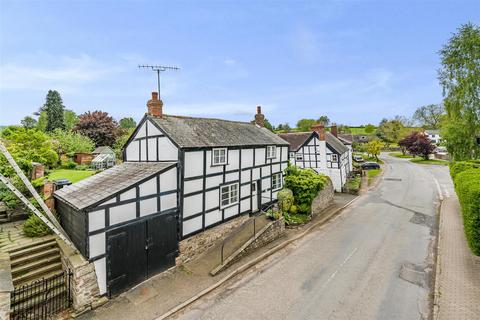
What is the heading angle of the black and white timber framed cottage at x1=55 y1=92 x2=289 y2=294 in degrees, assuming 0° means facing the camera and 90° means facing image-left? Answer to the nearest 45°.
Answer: approximately 315°

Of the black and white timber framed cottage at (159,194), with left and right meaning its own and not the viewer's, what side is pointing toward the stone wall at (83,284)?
right

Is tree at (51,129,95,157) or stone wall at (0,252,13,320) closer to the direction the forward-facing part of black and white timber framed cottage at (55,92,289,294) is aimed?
the stone wall

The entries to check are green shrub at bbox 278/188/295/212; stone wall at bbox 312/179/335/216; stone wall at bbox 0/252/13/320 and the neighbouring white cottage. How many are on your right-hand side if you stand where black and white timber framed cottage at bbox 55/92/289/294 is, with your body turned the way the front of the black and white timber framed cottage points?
1

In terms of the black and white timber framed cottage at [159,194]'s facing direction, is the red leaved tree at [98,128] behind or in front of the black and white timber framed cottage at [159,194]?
behind

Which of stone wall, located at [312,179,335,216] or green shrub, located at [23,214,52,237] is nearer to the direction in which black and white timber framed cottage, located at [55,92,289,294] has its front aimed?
the stone wall

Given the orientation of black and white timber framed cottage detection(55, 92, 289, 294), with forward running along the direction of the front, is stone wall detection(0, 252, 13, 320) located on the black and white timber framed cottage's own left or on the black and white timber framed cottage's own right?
on the black and white timber framed cottage's own right

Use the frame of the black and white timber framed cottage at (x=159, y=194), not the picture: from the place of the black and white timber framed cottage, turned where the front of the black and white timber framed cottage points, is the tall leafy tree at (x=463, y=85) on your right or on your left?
on your left

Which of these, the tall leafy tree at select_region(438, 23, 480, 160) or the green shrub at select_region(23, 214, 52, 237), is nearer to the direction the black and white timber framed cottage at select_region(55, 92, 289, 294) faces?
the tall leafy tree

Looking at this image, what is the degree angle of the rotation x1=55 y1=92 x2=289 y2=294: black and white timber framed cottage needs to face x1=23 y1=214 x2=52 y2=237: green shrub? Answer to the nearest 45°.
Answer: approximately 135° to its right

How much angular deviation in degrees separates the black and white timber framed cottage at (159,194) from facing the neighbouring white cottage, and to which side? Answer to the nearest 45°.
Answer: approximately 90° to its left

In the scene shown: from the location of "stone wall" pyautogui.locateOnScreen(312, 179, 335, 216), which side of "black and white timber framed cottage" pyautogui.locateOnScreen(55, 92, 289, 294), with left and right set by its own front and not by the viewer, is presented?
left
